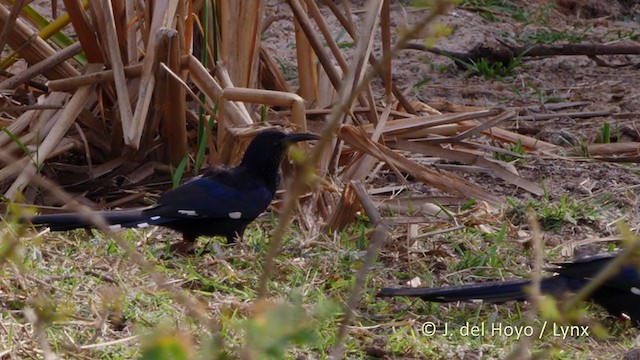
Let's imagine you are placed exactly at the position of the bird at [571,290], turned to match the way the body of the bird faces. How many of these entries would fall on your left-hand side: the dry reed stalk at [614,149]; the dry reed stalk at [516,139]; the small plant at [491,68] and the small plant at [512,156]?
4

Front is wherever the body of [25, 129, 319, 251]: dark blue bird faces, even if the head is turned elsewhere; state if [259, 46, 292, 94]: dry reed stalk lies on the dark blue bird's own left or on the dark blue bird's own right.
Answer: on the dark blue bird's own left

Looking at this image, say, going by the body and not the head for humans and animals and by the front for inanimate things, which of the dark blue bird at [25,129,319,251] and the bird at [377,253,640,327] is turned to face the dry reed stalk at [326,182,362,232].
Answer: the dark blue bird

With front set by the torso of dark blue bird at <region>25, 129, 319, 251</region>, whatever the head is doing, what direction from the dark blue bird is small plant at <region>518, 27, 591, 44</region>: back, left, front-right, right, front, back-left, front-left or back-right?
front-left

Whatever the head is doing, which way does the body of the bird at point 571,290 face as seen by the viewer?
to the viewer's right

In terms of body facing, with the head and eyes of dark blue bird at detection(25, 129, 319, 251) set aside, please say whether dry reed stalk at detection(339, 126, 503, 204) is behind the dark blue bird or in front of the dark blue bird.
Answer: in front

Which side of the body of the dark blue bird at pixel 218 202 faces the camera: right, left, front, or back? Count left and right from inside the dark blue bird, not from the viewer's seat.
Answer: right

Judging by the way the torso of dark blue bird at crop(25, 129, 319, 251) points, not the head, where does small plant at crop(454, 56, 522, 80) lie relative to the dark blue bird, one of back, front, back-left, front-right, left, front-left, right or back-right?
front-left

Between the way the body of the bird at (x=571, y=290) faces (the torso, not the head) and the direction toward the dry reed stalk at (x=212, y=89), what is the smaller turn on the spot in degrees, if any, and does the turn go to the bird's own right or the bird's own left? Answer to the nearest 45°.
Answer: approximately 135° to the bird's own left

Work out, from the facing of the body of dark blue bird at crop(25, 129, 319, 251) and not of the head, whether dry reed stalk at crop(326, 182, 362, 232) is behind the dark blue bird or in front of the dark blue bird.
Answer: in front
